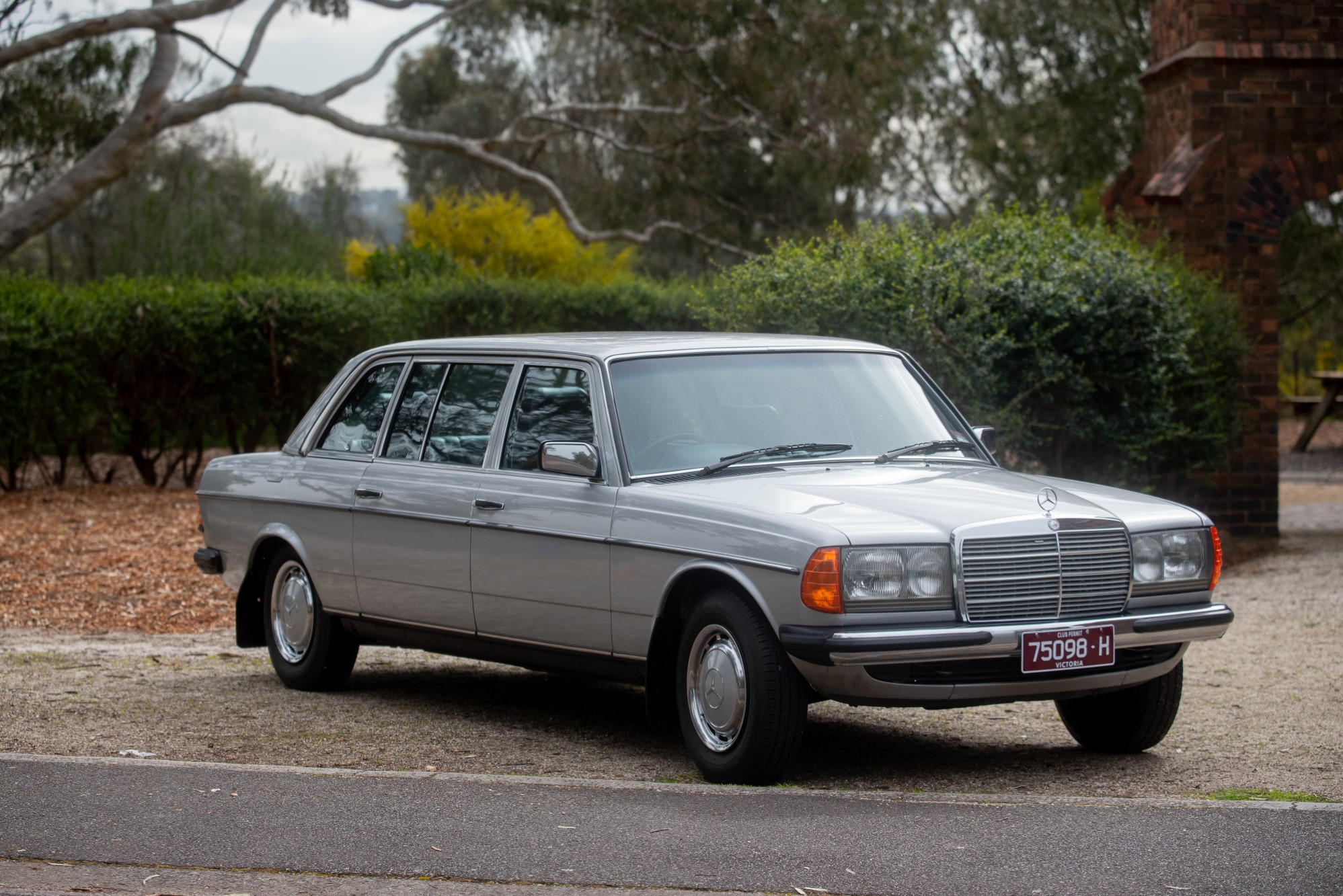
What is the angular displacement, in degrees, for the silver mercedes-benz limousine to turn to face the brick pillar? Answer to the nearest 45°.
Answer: approximately 90° to its left

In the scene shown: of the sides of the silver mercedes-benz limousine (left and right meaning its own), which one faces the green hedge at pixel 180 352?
back

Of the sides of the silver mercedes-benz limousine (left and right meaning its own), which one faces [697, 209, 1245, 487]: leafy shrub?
left

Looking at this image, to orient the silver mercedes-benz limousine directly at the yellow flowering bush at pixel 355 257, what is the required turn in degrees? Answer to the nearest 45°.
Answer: approximately 135° to its left

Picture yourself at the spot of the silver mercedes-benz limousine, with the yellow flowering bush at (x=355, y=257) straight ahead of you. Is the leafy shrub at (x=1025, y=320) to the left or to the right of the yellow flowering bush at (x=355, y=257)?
right

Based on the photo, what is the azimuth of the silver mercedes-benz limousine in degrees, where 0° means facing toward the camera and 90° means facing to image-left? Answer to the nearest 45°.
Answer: approximately 315°

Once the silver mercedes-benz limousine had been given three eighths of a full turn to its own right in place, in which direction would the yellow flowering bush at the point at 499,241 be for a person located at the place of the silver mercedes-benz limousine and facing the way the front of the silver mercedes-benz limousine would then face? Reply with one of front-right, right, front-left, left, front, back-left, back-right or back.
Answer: right
